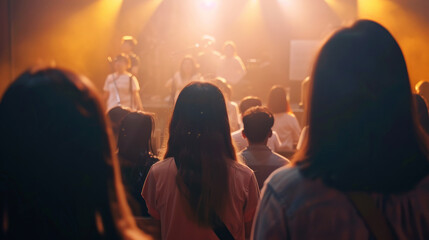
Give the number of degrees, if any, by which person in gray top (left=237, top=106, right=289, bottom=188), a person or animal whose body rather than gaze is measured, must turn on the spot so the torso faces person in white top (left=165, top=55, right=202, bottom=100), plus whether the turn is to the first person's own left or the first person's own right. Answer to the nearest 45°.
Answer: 0° — they already face them

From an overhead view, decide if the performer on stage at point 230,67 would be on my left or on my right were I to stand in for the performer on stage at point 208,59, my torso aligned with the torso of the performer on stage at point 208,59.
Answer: on my left

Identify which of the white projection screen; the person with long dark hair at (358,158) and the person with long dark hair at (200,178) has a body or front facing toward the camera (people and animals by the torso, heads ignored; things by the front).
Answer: the white projection screen

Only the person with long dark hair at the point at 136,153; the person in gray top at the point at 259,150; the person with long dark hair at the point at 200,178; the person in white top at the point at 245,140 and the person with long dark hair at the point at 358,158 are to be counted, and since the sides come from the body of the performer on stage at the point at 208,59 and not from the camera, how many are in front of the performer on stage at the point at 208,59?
5

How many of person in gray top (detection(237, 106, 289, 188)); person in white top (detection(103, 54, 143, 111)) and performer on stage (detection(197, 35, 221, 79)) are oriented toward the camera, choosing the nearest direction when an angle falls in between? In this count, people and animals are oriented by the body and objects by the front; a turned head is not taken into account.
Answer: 2

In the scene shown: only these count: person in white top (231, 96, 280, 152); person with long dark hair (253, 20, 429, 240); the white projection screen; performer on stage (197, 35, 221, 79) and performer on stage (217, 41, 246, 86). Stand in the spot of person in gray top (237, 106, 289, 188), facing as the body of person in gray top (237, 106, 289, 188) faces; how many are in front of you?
4

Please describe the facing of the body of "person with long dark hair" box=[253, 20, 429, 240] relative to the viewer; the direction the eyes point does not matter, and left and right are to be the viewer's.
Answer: facing away from the viewer

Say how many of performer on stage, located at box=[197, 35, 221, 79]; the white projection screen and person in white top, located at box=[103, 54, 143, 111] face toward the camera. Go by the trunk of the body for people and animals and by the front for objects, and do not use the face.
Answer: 3

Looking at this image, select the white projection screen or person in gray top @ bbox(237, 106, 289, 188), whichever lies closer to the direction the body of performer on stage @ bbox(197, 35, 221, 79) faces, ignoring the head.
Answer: the person in gray top

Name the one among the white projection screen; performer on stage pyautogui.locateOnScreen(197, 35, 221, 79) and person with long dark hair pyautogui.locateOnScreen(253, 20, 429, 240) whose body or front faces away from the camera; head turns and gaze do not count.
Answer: the person with long dark hair

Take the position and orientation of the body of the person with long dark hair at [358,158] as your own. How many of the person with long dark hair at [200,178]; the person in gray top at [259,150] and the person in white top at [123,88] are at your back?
0

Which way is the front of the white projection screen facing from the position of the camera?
facing the viewer

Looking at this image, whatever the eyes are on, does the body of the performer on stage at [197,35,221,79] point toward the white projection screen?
no

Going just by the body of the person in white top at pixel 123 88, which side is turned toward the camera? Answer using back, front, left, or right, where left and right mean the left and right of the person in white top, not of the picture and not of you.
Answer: front

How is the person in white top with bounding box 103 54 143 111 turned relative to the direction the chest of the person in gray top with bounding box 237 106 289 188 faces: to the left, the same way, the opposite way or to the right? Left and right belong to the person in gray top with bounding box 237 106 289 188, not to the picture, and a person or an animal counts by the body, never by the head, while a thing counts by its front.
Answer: the opposite way

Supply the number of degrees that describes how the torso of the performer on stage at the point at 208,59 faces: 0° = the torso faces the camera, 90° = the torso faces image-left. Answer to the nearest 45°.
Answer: approximately 0°

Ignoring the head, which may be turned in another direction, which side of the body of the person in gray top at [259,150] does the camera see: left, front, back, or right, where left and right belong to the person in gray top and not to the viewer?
back

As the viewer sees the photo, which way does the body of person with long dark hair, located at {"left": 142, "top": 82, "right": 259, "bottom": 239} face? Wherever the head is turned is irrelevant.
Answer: away from the camera

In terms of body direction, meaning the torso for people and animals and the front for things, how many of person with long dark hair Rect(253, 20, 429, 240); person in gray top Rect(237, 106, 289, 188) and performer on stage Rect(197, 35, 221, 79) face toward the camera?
1

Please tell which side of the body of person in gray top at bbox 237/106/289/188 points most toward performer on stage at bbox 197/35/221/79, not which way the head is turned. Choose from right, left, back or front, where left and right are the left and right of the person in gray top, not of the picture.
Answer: front
